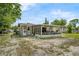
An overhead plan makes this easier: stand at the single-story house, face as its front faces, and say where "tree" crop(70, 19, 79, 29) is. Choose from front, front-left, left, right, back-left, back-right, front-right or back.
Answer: left

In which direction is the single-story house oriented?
toward the camera

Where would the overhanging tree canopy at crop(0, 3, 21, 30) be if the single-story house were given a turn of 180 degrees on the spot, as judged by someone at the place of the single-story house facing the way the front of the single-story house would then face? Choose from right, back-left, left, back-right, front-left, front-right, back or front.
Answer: left

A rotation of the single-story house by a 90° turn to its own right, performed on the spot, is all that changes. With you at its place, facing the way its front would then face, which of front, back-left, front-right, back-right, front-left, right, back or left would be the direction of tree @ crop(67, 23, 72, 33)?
back
